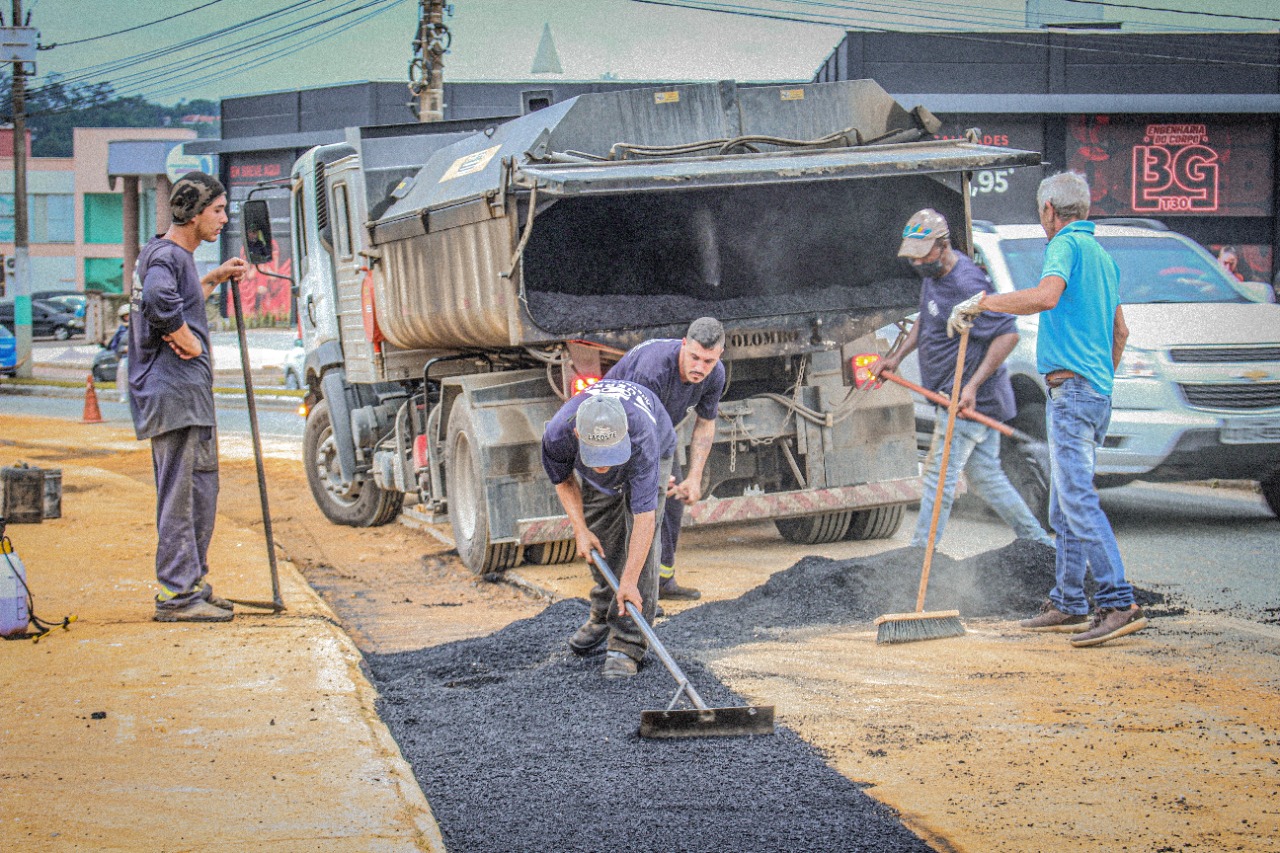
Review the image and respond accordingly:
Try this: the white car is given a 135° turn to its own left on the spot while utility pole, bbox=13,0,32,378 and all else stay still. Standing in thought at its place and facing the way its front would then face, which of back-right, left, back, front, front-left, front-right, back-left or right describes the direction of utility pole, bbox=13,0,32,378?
front-left

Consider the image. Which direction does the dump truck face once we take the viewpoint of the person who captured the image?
facing away from the viewer and to the left of the viewer

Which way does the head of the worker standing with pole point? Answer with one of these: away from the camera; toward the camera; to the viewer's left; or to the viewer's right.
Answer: to the viewer's right

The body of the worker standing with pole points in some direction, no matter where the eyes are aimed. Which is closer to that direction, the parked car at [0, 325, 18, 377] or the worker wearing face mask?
the worker wearing face mask

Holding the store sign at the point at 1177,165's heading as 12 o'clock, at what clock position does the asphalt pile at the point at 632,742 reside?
The asphalt pile is roughly at 12 o'clock from the store sign.

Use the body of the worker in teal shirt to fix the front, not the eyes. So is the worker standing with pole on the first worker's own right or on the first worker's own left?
on the first worker's own left

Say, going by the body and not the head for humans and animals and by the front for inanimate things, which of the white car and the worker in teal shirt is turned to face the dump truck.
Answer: the worker in teal shirt

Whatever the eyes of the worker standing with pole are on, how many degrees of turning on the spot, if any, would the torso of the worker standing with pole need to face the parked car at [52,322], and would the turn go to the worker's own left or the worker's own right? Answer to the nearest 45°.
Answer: approximately 90° to the worker's own left
